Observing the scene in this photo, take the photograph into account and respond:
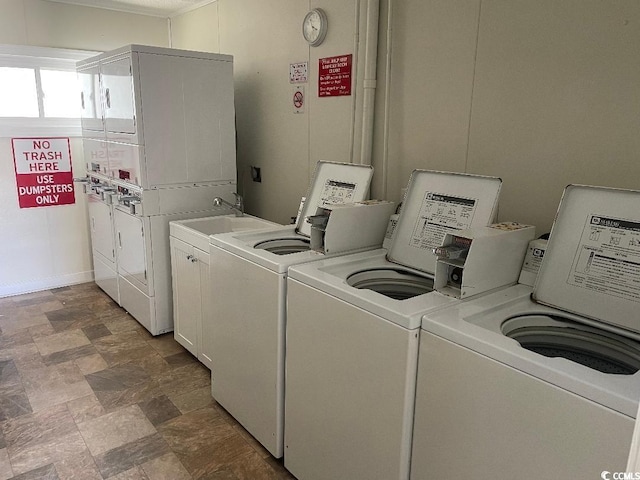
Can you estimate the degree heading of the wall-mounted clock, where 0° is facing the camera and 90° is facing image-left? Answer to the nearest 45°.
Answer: approximately 45°

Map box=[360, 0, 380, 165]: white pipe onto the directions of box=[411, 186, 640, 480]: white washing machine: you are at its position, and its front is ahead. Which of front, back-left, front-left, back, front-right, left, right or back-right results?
right

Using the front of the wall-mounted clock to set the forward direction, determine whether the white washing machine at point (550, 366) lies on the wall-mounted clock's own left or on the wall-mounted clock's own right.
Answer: on the wall-mounted clock's own left

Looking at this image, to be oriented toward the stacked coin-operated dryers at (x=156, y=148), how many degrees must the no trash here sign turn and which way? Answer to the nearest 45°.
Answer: approximately 45° to its left

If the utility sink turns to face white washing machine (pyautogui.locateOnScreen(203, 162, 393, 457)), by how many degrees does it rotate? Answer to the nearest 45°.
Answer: approximately 45° to its left

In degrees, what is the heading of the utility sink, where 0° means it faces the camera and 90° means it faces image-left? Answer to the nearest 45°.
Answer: approximately 45°

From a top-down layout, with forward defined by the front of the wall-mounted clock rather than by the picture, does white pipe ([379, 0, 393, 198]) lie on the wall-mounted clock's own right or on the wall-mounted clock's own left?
on the wall-mounted clock's own left

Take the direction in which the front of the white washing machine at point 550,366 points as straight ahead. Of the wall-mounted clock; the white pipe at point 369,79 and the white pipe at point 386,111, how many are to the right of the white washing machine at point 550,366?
3
